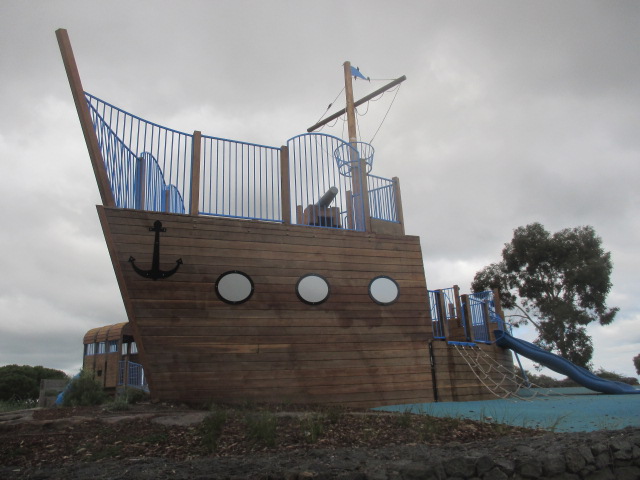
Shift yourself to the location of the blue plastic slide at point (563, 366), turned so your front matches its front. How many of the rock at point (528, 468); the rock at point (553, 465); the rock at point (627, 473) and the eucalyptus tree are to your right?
3

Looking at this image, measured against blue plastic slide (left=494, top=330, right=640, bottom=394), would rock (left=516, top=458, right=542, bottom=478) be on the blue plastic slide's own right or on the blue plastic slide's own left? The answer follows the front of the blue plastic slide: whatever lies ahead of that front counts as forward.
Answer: on the blue plastic slide's own right

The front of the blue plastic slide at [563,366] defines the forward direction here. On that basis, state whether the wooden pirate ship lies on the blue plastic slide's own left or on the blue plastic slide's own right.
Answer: on the blue plastic slide's own right

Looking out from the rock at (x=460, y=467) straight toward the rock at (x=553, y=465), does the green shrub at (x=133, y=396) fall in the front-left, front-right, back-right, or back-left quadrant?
back-left

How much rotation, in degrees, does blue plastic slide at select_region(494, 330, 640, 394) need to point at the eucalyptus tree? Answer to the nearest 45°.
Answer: approximately 90° to its left

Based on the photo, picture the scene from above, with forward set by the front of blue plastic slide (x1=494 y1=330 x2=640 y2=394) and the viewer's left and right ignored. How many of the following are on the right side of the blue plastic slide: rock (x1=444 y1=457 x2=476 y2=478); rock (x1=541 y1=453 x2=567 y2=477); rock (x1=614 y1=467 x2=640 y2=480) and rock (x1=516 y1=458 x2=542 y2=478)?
4

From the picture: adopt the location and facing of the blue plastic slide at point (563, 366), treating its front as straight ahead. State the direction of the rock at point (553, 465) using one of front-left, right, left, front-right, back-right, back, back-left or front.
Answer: right

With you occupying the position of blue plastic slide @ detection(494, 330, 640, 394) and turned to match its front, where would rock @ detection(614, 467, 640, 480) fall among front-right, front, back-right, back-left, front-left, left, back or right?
right

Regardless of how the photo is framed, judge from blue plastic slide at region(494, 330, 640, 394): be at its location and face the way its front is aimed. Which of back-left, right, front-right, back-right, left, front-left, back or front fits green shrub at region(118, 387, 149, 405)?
back-right

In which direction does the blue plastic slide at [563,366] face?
to the viewer's right

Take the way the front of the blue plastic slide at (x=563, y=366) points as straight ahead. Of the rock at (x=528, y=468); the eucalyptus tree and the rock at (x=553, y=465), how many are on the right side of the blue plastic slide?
2

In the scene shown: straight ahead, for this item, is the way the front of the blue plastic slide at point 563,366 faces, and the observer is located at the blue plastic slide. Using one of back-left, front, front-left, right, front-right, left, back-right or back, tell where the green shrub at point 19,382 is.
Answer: back
